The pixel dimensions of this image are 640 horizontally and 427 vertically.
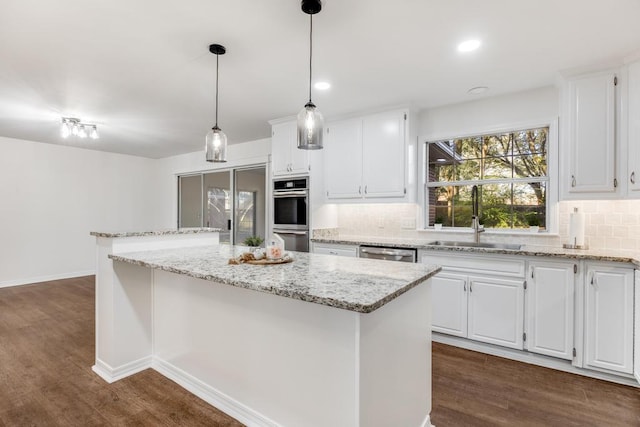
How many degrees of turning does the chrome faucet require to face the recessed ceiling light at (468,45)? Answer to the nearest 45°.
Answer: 0° — it already faces it

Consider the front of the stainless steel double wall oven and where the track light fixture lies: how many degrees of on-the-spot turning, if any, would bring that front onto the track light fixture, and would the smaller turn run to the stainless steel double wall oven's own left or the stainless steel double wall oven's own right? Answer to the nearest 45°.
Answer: approximately 45° to the stainless steel double wall oven's own right

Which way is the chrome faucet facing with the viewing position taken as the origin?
facing the viewer

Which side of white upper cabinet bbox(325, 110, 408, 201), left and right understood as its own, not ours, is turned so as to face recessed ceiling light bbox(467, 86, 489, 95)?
left

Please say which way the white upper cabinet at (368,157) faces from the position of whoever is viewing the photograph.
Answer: facing the viewer and to the left of the viewer

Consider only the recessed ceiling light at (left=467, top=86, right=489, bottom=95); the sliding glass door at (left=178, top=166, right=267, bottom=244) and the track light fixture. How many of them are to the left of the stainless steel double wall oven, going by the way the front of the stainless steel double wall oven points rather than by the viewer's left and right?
1

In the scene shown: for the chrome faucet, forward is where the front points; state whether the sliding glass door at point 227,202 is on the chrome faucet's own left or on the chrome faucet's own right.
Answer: on the chrome faucet's own right

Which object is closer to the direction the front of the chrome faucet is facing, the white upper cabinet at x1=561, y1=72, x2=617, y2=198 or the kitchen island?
the kitchen island

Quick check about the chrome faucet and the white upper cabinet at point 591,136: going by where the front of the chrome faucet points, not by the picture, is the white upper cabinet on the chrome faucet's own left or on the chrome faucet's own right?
on the chrome faucet's own left

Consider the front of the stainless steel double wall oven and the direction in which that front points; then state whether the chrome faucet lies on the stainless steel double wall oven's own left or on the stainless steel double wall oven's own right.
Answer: on the stainless steel double wall oven's own left

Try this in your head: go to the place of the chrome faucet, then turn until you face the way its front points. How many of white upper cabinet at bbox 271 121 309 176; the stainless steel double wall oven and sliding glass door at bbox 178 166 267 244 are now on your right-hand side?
3

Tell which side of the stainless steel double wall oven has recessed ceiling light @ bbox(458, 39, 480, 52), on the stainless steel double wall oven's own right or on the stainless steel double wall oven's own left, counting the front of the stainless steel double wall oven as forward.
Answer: on the stainless steel double wall oven's own left
